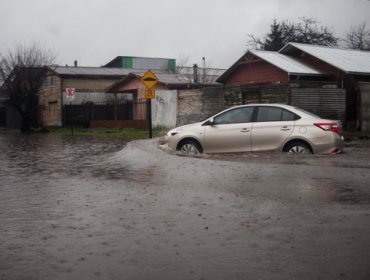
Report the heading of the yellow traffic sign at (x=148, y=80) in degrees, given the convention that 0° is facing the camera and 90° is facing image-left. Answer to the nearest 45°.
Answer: approximately 0°

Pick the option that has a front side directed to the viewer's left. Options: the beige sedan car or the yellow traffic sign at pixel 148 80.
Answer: the beige sedan car

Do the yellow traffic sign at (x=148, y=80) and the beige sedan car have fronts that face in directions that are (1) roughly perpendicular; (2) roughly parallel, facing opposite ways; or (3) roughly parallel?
roughly perpendicular

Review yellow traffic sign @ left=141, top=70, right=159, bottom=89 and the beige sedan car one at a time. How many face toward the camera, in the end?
1

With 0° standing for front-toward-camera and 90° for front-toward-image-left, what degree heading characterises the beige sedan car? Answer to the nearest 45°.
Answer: approximately 90°

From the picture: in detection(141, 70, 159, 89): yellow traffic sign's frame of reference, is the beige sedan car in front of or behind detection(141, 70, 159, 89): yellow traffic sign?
in front

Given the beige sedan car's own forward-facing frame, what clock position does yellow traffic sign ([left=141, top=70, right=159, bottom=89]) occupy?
The yellow traffic sign is roughly at 2 o'clock from the beige sedan car.
